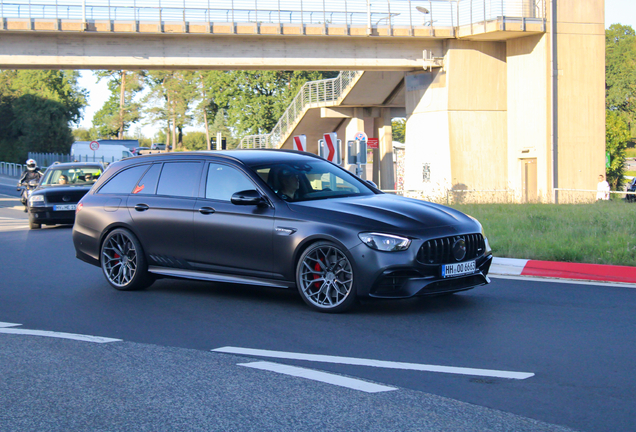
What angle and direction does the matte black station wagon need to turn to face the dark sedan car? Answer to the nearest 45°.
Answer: approximately 180°

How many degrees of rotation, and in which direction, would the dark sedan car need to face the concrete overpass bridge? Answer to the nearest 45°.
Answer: approximately 135° to its left

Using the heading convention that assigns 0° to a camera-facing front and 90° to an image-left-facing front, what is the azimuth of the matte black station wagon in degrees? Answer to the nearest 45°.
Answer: approximately 315°

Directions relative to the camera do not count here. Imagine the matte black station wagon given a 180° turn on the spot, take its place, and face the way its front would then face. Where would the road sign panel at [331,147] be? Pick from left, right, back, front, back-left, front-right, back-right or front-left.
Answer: front-right

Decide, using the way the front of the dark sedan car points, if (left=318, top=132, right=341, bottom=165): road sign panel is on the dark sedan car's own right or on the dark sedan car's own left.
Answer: on the dark sedan car's own left

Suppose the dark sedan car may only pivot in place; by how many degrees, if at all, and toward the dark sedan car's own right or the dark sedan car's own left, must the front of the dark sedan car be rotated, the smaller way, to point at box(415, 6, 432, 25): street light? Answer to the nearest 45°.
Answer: approximately 135° to the dark sedan car's own left

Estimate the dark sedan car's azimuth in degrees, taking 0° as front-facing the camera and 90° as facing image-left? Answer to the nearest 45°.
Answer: approximately 0°

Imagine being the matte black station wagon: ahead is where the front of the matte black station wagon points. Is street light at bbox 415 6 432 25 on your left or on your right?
on your left

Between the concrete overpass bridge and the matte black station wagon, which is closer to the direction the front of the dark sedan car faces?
the matte black station wagon

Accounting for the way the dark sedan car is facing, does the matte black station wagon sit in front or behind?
in front
